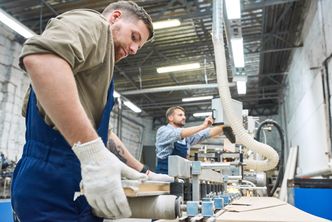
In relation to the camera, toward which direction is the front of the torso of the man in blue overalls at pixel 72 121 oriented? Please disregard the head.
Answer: to the viewer's right

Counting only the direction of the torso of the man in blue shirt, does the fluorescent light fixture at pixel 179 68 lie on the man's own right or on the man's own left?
on the man's own left

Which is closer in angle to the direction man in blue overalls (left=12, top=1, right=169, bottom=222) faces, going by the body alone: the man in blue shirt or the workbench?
the workbench

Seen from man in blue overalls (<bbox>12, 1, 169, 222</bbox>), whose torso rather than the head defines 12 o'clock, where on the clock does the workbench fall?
The workbench is roughly at 11 o'clock from the man in blue overalls.

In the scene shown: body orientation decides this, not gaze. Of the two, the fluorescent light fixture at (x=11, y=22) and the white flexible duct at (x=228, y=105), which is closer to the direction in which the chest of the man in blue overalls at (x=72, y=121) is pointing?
the white flexible duct

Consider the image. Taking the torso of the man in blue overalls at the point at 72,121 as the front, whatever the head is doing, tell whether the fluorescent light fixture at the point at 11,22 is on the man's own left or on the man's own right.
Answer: on the man's own left
